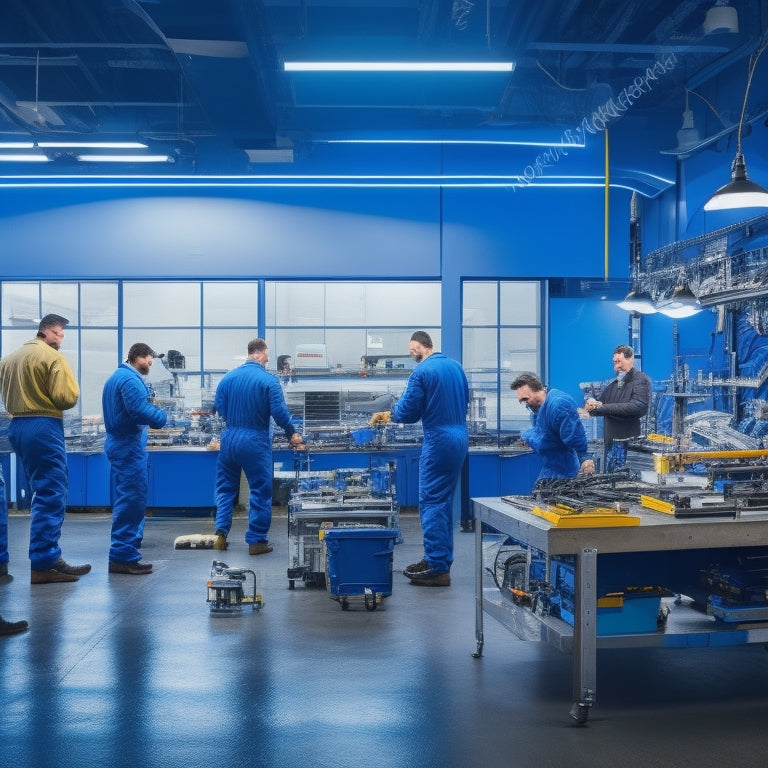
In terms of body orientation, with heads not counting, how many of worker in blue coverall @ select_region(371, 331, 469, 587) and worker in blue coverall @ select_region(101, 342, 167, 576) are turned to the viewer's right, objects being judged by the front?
1

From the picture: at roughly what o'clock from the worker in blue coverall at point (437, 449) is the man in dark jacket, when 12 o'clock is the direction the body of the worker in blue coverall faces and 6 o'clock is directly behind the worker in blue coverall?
The man in dark jacket is roughly at 3 o'clock from the worker in blue coverall.

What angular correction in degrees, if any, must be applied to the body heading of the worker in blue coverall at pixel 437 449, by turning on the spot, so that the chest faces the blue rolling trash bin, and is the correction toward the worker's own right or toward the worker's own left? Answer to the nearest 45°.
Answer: approximately 90° to the worker's own left

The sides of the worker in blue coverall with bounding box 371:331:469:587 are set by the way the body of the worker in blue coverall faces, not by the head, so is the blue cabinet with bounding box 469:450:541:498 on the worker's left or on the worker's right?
on the worker's right

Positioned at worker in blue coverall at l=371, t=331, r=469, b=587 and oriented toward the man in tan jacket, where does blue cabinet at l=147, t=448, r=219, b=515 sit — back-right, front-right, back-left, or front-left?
front-right

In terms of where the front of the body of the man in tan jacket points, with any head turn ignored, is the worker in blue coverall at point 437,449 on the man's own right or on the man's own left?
on the man's own right

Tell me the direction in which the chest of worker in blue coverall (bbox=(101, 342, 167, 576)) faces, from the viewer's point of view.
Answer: to the viewer's right

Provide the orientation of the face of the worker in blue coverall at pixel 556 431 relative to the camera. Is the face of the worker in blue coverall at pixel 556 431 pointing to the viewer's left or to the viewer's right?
to the viewer's left

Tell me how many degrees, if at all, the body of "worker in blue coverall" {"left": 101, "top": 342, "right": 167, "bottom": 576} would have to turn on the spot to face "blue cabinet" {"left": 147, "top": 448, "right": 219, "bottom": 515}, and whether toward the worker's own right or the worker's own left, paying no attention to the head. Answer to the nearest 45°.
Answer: approximately 90° to the worker's own left

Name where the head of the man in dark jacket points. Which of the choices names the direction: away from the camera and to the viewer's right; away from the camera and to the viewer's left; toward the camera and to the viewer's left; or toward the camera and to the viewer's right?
toward the camera and to the viewer's left

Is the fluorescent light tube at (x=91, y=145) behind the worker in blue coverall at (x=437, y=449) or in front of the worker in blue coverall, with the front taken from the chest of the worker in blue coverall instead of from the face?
in front

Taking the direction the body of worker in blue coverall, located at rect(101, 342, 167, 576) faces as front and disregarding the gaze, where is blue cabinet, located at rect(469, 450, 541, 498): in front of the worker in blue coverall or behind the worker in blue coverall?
in front

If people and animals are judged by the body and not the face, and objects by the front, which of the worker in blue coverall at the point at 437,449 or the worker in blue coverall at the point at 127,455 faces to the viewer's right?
the worker in blue coverall at the point at 127,455

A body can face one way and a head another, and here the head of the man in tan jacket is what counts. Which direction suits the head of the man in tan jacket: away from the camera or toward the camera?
toward the camera

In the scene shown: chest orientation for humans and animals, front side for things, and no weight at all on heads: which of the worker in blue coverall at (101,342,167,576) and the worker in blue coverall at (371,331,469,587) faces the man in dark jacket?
the worker in blue coverall at (101,342,167,576)

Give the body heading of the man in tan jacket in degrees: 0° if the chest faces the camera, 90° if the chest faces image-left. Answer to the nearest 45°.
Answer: approximately 225°
